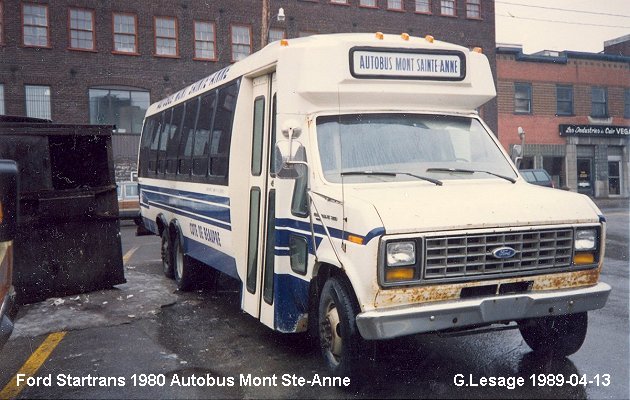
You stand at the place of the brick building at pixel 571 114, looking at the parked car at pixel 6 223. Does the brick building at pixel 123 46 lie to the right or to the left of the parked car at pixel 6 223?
right

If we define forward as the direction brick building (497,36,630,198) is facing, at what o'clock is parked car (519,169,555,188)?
The parked car is roughly at 12 o'clock from the brick building.

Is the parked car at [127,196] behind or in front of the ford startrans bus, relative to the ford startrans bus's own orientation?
behind

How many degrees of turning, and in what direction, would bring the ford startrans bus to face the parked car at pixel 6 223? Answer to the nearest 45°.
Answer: approximately 90° to its right

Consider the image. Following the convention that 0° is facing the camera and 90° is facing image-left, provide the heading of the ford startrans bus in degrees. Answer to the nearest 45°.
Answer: approximately 315°

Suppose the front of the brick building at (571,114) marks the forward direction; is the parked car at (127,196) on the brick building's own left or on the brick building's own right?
on the brick building's own right

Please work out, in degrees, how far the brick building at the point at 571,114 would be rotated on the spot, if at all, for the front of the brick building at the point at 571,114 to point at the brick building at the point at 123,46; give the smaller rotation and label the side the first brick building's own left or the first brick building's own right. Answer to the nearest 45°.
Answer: approximately 45° to the first brick building's own right

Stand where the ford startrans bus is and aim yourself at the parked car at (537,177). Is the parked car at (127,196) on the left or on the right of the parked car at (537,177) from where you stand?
left

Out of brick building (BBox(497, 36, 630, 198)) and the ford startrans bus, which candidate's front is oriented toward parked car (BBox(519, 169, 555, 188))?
the brick building

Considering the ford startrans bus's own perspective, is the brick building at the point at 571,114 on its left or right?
on its left
